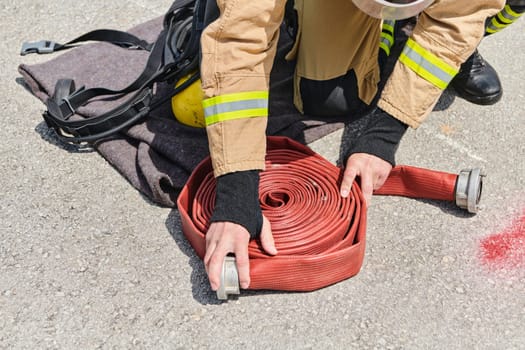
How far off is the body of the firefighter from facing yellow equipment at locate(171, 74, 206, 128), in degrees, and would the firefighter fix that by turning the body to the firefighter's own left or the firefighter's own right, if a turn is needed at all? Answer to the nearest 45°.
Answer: approximately 135° to the firefighter's own right

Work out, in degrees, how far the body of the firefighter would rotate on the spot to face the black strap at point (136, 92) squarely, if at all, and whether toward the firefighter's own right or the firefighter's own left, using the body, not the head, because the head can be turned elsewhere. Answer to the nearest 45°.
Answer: approximately 135° to the firefighter's own right

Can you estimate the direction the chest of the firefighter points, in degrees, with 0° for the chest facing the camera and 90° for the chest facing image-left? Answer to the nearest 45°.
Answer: approximately 0°

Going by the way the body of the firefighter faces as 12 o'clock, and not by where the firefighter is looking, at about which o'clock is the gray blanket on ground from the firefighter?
The gray blanket on ground is roughly at 4 o'clock from the firefighter.
